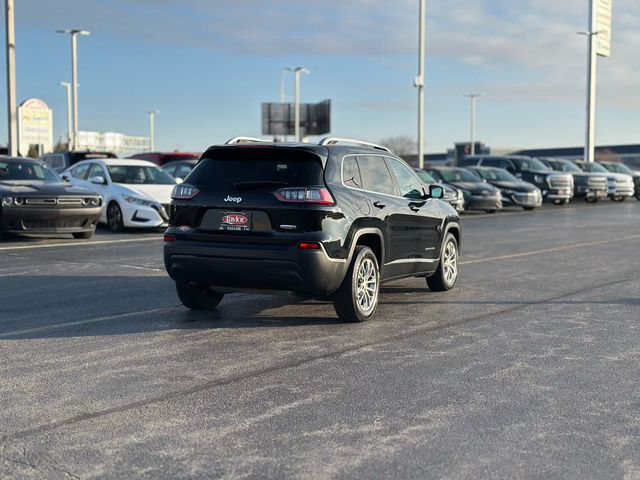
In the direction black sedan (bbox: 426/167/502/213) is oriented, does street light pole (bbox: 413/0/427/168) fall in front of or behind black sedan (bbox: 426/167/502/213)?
behind

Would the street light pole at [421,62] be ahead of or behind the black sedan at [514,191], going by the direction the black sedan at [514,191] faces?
behind

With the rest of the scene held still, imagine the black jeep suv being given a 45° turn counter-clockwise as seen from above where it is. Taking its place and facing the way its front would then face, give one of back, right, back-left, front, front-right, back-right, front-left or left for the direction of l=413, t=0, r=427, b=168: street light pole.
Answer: front

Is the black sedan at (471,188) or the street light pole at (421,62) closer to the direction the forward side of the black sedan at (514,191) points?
the black sedan

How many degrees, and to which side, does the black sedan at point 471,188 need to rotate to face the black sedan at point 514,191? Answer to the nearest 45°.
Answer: approximately 90° to its left

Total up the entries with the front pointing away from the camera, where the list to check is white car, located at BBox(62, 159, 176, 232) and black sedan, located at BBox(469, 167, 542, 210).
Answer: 0

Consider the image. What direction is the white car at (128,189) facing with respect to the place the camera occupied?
facing the viewer and to the right of the viewer

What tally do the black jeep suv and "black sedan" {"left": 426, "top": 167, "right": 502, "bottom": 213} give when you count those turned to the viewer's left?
0

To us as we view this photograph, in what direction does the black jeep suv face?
facing away from the viewer and to the right of the viewer

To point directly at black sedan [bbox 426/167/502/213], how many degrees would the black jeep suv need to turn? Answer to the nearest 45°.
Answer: approximately 45° to its left
